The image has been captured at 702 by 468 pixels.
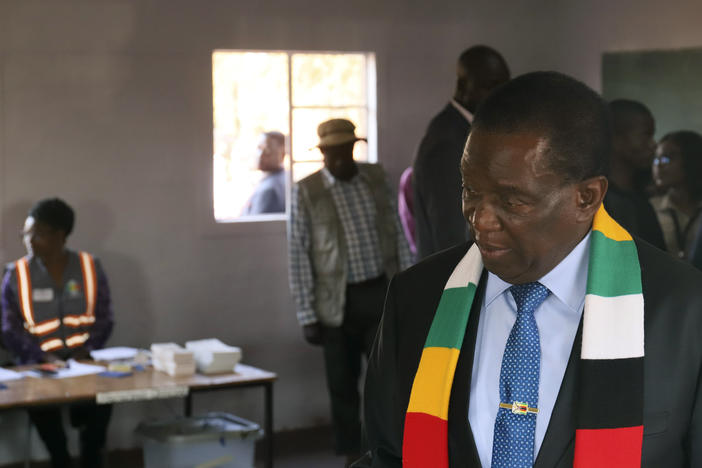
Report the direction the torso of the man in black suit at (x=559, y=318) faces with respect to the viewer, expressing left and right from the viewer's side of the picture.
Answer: facing the viewer and to the left of the viewer

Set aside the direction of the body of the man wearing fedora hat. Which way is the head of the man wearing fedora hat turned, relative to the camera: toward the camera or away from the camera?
toward the camera

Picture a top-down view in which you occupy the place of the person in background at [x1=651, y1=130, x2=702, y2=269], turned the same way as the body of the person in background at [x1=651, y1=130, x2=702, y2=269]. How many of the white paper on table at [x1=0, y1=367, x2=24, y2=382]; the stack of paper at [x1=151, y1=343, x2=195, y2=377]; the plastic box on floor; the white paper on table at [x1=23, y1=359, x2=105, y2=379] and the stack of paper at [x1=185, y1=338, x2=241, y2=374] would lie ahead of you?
5

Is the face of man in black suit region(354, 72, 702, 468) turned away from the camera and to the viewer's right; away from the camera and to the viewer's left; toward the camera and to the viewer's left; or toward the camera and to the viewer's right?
toward the camera and to the viewer's left

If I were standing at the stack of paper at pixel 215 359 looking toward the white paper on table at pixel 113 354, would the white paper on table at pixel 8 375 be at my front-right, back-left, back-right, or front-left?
front-left

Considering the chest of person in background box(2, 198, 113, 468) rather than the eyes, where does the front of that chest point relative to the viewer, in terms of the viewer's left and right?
facing the viewer

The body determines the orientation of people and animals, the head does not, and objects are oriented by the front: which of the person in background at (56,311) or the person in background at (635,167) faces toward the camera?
the person in background at (56,311)

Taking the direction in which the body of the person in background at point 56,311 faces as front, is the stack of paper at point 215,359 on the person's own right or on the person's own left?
on the person's own left

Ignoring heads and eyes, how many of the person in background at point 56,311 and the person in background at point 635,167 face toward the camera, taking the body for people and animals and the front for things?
1

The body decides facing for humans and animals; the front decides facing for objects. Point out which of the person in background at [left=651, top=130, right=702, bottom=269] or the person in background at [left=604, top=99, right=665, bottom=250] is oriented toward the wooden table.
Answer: the person in background at [left=651, top=130, right=702, bottom=269]

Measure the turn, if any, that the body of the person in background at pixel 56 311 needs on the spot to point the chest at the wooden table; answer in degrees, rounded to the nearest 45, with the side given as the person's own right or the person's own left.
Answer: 0° — they already face it

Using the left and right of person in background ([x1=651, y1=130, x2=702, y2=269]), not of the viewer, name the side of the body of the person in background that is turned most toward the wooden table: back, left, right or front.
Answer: front
